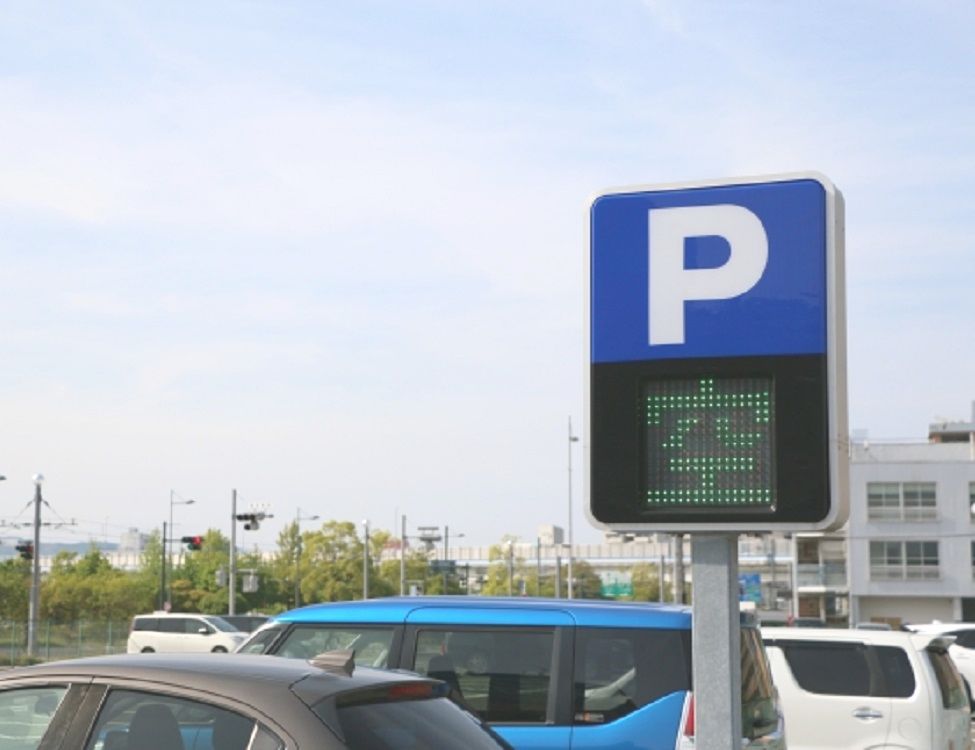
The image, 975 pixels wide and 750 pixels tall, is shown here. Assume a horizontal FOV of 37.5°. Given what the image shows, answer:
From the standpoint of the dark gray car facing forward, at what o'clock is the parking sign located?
The parking sign is roughly at 5 o'clock from the dark gray car.

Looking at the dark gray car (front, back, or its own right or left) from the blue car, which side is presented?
right

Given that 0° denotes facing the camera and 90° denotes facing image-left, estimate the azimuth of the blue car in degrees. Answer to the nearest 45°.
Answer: approximately 90°

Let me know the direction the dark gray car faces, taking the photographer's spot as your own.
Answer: facing away from the viewer and to the left of the viewer

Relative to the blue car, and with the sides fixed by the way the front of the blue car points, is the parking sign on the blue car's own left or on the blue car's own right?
on the blue car's own left

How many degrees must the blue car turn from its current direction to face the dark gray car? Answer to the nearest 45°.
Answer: approximately 90° to its left

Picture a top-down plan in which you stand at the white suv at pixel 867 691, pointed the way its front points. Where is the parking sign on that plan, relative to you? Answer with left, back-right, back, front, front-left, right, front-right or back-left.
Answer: left

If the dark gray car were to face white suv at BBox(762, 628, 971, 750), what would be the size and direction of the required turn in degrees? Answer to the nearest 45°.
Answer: approximately 90° to its right
